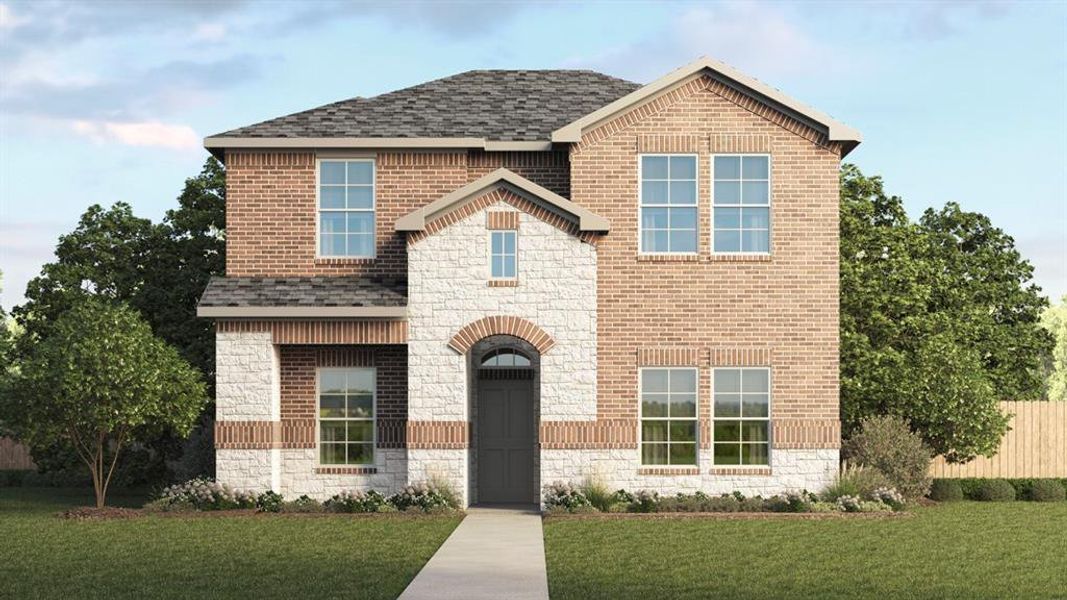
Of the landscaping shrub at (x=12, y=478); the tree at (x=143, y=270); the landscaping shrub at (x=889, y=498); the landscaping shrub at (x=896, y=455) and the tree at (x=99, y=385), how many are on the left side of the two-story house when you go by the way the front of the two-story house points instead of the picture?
2

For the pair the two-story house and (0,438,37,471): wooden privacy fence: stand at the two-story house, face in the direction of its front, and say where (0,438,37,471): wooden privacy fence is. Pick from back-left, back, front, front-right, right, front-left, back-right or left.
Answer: back-right

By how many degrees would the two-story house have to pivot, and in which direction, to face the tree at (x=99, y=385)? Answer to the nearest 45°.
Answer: approximately 90° to its right

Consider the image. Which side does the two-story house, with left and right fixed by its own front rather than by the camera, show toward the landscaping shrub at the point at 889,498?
left

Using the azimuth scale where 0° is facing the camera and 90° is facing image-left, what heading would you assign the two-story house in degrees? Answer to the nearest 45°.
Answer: approximately 0°

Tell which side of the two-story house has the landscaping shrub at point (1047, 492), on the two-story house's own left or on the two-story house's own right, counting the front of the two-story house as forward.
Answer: on the two-story house's own left

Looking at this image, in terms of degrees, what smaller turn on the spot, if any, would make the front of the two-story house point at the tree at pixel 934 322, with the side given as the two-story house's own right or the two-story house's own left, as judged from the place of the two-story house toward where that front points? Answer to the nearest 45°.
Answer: approximately 135° to the two-story house's own left

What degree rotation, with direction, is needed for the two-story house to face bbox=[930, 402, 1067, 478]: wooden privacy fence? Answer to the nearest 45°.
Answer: approximately 135° to its left

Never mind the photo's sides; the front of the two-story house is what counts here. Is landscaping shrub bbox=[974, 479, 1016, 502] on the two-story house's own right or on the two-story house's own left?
on the two-story house's own left

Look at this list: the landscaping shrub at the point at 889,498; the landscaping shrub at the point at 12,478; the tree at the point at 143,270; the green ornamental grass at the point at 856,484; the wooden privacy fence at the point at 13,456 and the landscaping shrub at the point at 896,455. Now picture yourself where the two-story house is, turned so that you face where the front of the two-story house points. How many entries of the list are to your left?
3
